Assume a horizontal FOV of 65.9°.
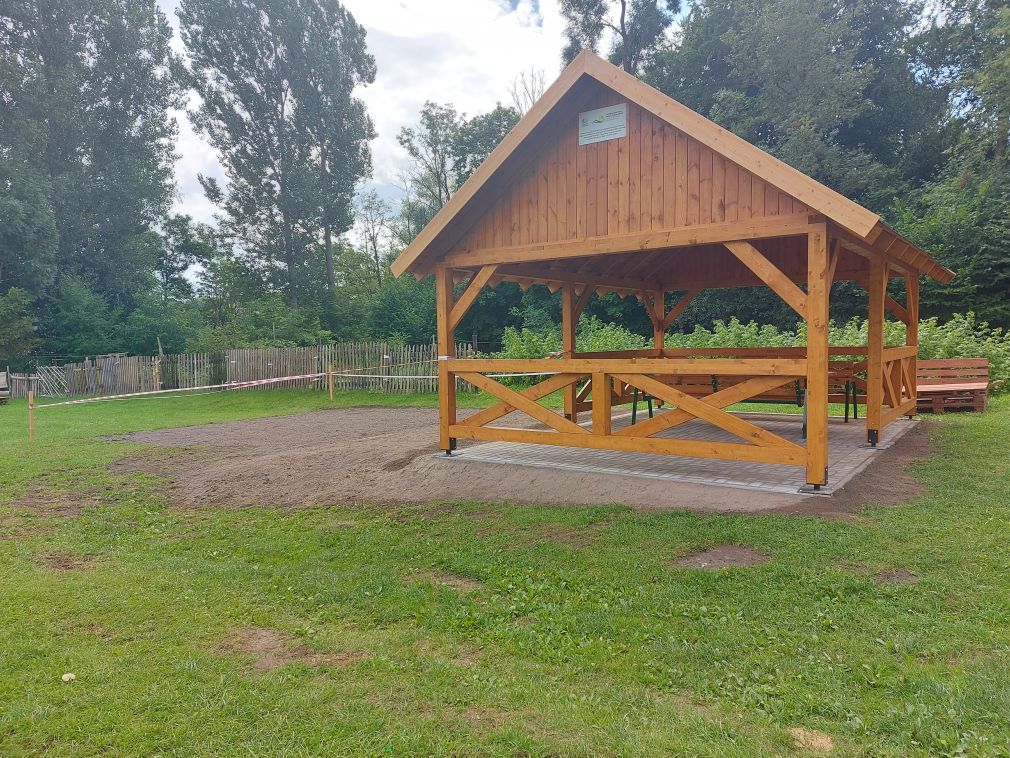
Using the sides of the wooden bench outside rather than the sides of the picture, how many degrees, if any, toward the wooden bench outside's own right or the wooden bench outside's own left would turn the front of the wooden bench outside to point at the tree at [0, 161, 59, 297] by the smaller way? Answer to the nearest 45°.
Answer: approximately 90° to the wooden bench outside's own right

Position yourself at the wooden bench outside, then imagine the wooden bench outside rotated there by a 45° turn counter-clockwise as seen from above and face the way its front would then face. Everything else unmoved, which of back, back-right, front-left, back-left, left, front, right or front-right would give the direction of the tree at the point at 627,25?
back

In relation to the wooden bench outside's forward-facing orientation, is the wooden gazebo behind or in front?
in front

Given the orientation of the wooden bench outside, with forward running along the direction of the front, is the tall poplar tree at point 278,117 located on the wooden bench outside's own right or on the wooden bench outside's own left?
on the wooden bench outside's own right

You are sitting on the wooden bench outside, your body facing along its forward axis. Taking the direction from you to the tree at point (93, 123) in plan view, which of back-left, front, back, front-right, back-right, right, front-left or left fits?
right

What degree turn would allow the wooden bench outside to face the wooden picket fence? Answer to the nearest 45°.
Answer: approximately 90° to its right

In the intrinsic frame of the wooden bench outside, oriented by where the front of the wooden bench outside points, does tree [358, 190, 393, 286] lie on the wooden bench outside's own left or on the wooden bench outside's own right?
on the wooden bench outside's own right

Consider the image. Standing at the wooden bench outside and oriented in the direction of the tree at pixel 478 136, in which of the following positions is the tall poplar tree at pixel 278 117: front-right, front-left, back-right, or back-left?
front-left

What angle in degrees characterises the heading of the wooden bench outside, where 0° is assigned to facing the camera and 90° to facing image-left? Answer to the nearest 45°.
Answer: approximately 0°

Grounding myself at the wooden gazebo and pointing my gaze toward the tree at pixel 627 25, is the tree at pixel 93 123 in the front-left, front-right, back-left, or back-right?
front-left

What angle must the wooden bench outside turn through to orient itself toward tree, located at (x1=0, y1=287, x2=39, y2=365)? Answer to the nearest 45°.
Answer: approximately 90° to its right
